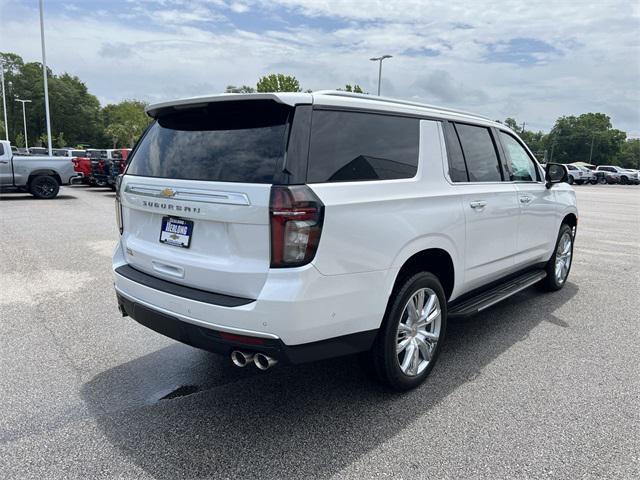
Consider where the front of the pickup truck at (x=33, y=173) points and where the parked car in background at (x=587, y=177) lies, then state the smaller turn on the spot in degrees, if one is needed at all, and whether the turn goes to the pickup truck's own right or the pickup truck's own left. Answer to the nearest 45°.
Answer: approximately 180°

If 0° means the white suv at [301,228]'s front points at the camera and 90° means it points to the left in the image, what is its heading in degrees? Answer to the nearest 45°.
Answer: approximately 225°

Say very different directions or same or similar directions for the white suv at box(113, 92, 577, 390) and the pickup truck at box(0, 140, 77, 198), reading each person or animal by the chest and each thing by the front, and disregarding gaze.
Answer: very different directions

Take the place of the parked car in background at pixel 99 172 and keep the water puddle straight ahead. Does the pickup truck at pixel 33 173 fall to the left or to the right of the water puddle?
right

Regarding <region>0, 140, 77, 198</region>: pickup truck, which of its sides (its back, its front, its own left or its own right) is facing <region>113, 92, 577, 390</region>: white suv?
left

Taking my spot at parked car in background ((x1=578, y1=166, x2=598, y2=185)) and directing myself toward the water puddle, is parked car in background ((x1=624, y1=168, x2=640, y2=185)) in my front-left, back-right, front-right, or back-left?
back-left

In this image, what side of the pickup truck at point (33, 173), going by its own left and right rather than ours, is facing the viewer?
left

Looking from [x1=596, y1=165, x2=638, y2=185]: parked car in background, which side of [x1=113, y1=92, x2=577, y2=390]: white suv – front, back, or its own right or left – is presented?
front

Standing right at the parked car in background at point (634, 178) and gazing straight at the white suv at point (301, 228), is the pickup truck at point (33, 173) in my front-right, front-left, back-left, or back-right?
front-right

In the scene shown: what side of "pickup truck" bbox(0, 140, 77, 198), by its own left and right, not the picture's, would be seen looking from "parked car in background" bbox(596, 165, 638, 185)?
back

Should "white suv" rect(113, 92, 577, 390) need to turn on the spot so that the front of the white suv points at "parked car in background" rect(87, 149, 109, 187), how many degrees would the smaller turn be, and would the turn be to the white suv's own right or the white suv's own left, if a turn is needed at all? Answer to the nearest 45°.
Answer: approximately 90° to the white suv's own left

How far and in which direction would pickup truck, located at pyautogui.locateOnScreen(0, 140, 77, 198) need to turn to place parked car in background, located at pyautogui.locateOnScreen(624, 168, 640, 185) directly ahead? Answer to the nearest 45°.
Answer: approximately 180°

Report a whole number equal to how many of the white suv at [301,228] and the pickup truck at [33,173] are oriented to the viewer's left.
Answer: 1

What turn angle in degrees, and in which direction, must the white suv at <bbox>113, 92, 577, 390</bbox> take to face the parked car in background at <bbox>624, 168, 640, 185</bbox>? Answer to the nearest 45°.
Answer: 0° — it already faces it
